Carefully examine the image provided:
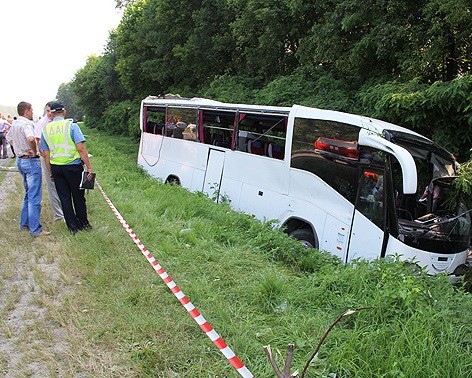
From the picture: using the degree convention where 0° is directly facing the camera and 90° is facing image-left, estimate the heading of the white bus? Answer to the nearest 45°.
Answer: approximately 315°

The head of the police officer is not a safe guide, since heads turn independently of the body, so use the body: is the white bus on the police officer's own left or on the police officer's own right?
on the police officer's own right

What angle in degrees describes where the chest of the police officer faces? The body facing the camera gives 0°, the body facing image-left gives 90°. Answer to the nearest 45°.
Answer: approximately 180°

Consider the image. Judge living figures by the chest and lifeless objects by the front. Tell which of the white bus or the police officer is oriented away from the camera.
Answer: the police officer

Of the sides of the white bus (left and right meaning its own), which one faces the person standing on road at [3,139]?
back

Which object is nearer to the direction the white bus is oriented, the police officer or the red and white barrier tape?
the red and white barrier tape

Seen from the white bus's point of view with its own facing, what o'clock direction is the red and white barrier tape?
The red and white barrier tape is roughly at 2 o'clock from the white bus.
